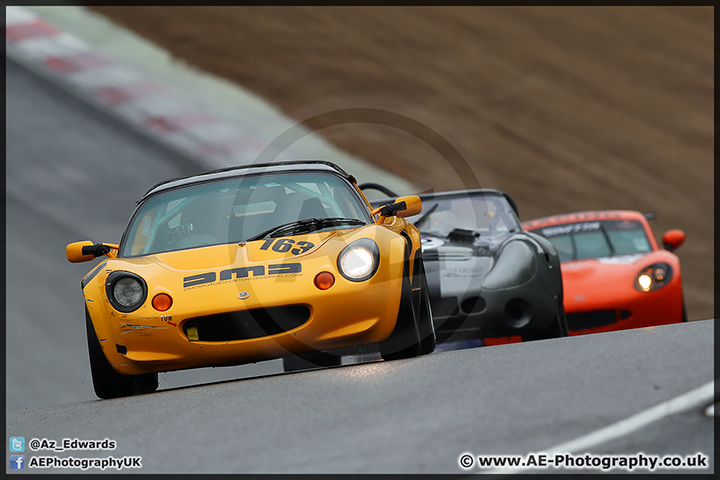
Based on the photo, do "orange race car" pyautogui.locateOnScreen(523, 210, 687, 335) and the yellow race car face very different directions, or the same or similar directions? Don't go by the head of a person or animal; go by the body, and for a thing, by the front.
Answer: same or similar directions

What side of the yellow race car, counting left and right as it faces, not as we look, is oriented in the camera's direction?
front

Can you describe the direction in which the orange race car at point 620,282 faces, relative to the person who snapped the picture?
facing the viewer

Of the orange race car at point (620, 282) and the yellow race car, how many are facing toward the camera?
2

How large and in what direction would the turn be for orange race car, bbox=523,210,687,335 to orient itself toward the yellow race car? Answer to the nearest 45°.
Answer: approximately 45° to its right

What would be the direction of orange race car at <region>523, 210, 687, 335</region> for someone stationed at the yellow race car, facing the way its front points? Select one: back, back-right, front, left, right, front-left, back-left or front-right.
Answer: back-left
